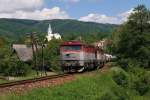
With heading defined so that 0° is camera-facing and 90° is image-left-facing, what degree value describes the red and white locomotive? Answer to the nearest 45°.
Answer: approximately 45°

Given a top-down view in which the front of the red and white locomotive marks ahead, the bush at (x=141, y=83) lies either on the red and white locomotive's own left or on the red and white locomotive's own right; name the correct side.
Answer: on the red and white locomotive's own left
